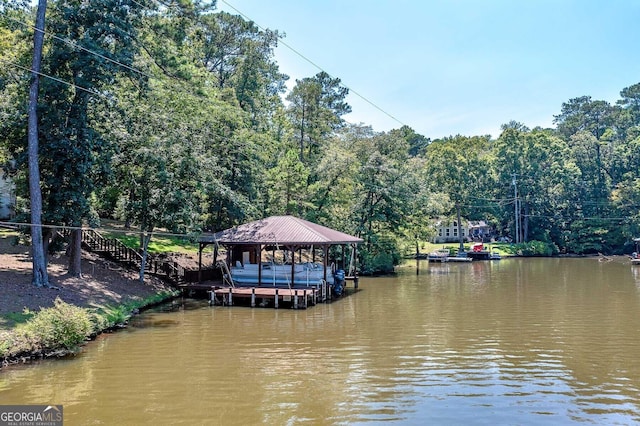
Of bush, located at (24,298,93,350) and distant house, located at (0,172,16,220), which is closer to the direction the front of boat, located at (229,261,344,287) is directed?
the distant house

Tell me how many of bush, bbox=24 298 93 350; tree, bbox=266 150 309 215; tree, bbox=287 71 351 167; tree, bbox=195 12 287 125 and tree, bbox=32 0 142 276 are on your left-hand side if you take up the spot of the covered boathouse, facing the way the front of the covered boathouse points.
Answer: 3

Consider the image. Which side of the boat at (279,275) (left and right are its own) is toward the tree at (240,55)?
right

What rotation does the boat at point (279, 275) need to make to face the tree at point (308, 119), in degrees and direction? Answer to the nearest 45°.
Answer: approximately 90° to its right

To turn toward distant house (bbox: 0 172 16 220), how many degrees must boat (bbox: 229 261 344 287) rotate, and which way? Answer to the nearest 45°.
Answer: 0° — it already faces it

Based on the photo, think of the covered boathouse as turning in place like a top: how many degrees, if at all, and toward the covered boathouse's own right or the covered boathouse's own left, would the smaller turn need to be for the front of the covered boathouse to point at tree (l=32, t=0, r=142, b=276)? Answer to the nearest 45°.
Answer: approximately 135° to the covered boathouse's own right

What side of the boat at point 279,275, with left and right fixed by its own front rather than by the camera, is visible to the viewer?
left

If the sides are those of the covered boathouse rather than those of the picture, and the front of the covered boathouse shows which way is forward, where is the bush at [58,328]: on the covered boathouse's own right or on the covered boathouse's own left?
on the covered boathouse's own right

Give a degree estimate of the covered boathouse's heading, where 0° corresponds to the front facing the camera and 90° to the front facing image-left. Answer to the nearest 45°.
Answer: approximately 270°

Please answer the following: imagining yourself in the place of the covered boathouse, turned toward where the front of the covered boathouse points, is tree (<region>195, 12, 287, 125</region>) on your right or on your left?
on your left
